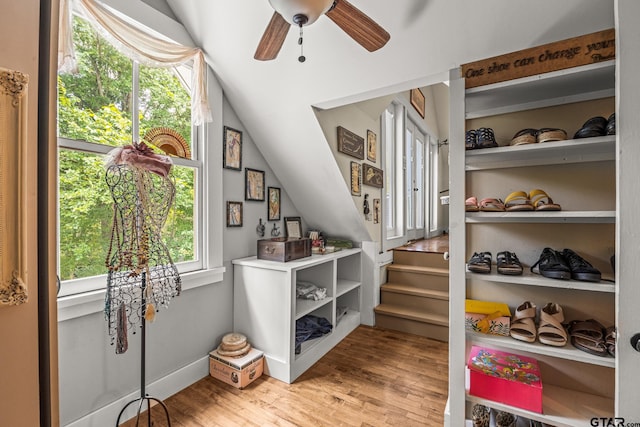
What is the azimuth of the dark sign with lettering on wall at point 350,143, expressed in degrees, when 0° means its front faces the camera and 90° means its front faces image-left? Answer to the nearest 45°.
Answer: approximately 315°

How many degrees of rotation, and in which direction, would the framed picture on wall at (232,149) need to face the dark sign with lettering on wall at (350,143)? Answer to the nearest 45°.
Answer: approximately 45° to its left

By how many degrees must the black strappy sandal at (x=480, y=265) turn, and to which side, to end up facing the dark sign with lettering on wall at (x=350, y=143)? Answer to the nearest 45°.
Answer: approximately 90° to its right

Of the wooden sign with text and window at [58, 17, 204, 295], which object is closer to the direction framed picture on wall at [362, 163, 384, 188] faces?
the wooden sign with text

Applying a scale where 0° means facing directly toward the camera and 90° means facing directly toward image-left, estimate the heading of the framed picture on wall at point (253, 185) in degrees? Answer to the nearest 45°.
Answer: approximately 315°

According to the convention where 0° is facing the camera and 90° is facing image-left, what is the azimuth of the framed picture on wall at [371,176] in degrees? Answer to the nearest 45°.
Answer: approximately 315°

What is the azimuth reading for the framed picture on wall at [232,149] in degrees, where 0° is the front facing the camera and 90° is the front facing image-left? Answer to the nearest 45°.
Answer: approximately 315°

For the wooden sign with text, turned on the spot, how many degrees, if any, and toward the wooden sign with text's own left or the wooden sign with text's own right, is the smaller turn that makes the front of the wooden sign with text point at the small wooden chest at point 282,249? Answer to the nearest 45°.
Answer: approximately 45° to the wooden sign with text's own right

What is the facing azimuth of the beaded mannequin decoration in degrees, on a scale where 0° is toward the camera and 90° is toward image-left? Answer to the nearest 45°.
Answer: approximately 315°

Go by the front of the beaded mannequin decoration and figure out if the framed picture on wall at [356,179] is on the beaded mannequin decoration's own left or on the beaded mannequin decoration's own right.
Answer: on the beaded mannequin decoration's own left

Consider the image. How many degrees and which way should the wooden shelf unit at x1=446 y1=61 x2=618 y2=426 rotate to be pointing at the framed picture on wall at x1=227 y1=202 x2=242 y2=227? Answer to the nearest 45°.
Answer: approximately 45° to its right
